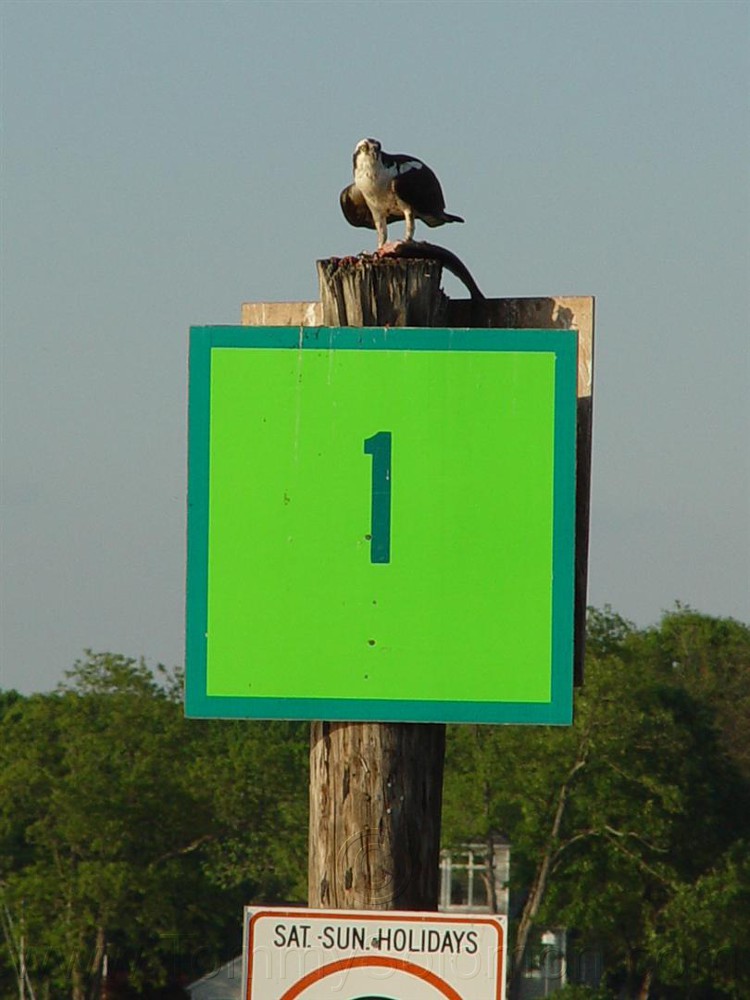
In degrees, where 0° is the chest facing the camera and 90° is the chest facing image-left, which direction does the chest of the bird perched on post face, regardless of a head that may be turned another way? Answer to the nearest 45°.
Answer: approximately 45°

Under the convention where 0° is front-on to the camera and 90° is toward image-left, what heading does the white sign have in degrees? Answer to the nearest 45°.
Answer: approximately 0°

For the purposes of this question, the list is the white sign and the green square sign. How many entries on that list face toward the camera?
2

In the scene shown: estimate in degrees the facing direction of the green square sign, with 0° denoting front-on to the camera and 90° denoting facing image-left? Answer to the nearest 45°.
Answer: approximately 0°
